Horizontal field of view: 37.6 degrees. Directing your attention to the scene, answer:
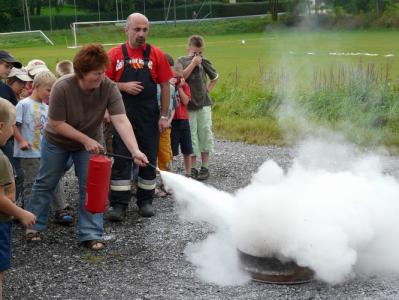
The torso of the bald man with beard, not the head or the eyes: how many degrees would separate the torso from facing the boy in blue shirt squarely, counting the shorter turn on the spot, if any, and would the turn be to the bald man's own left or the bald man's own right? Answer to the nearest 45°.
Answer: approximately 90° to the bald man's own right

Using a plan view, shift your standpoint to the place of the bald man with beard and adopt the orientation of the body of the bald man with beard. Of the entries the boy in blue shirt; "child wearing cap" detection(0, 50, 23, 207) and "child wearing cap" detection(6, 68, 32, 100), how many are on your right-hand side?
3

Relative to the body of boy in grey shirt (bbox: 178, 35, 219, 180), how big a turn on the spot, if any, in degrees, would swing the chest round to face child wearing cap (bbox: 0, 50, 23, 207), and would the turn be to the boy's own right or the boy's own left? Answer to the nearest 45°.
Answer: approximately 45° to the boy's own right

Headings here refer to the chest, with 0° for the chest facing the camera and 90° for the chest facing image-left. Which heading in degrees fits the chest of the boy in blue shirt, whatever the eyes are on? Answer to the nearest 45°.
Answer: approximately 315°

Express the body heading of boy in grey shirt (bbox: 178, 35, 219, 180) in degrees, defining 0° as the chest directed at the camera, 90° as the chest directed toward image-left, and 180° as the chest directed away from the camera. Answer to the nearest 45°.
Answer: approximately 0°

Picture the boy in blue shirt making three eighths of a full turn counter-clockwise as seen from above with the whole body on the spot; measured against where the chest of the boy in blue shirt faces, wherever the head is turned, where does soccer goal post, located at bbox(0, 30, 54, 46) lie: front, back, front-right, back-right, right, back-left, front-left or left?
front

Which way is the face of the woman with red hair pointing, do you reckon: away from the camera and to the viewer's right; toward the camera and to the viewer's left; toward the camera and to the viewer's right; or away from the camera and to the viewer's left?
toward the camera and to the viewer's right

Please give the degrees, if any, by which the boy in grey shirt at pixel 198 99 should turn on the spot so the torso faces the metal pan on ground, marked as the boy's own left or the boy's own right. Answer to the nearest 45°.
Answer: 0° — they already face it

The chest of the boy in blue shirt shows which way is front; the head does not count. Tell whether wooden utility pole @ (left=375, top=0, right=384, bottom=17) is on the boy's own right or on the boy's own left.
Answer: on the boy's own left

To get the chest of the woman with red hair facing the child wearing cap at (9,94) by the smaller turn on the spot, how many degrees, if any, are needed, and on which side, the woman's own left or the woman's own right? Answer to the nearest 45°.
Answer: approximately 180°

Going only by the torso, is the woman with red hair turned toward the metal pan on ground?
yes

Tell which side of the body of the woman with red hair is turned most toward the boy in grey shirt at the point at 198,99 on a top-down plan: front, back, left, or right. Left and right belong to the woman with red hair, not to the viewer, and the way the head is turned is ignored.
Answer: left

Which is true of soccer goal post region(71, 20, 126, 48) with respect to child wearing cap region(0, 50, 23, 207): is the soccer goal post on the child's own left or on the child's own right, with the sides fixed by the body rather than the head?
on the child's own left

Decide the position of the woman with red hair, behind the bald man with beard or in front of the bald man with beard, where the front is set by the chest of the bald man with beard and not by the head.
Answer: in front

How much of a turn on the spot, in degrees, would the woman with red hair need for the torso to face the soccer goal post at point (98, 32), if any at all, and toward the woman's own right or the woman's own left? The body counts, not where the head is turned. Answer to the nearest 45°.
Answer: approximately 135° to the woman's own left

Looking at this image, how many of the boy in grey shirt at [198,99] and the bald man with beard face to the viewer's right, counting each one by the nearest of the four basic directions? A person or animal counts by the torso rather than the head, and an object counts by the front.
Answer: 0

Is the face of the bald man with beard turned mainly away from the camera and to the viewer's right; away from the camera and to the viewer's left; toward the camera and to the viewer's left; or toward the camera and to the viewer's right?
toward the camera and to the viewer's right

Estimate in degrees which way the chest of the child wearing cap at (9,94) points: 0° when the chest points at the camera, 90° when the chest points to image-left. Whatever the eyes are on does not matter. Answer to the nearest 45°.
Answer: approximately 270°
